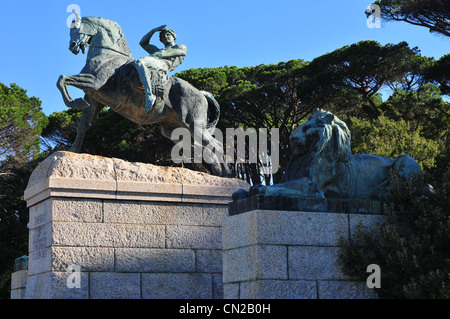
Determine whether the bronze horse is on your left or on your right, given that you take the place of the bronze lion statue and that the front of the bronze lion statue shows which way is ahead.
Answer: on your right

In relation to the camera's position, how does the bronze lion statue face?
facing to the left of the viewer

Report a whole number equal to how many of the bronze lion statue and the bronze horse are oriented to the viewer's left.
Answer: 2

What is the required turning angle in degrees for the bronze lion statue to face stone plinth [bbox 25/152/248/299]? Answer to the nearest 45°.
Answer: approximately 45° to its right

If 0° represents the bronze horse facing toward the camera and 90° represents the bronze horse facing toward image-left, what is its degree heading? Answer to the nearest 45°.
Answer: approximately 90°

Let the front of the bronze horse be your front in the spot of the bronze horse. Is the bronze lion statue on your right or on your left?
on your left
